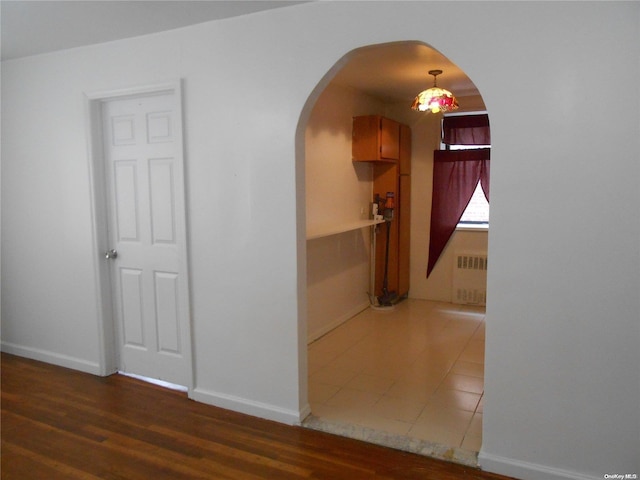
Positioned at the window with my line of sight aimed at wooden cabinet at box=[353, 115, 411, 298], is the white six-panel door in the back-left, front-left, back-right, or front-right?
front-left

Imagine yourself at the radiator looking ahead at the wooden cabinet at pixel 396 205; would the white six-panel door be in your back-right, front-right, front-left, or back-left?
front-left

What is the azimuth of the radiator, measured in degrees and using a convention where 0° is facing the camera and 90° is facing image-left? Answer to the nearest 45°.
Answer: approximately 0°

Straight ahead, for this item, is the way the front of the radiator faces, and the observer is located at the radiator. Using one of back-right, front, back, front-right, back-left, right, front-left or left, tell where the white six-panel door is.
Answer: front-right
